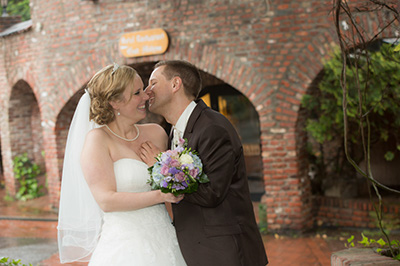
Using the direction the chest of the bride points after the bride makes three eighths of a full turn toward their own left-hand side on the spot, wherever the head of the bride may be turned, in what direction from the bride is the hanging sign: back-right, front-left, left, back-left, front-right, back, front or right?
front

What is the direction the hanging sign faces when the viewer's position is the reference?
facing the viewer and to the left of the viewer

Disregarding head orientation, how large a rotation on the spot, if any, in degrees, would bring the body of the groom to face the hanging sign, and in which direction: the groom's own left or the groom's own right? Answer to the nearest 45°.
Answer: approximately 90° to the groom's own right

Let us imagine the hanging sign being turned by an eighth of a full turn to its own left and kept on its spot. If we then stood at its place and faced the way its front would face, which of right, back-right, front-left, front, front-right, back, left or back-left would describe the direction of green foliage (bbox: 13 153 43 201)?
back-right

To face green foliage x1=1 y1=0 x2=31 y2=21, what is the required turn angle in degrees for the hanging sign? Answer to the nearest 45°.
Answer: approximately 135° to its right

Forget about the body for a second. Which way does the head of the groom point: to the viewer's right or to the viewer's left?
to the viewer's left

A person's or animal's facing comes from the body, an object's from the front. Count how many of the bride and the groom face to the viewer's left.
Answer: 1

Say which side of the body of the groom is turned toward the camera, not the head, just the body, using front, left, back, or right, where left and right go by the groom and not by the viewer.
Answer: left

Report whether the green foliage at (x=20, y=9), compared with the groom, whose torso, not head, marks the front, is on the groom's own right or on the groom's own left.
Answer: on the groom's own right
